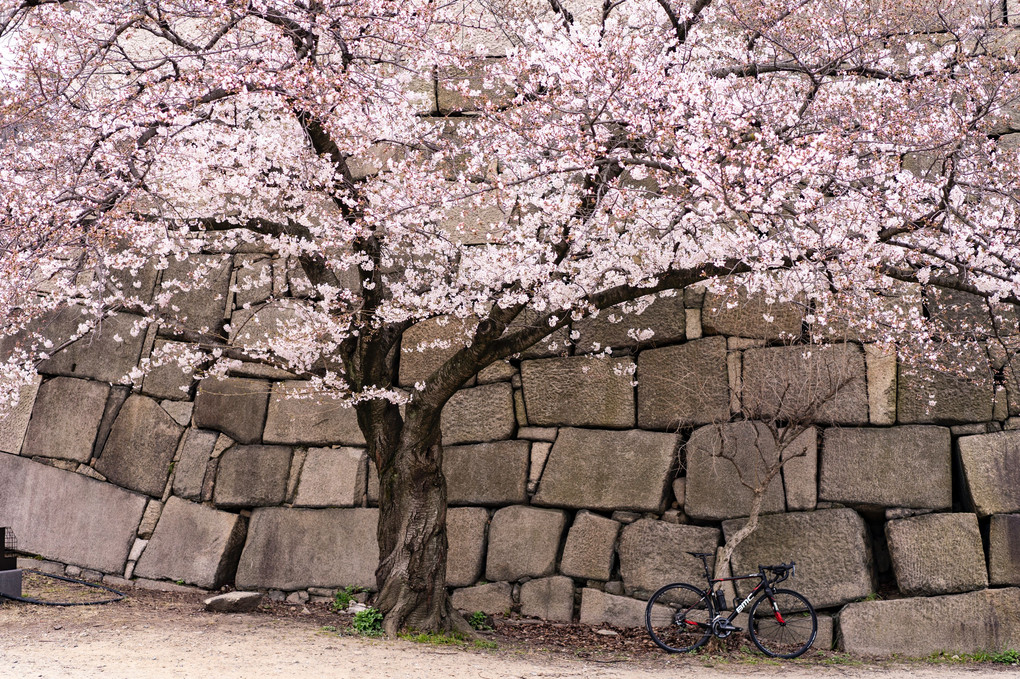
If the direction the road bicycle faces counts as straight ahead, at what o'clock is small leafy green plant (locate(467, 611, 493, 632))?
The small leafy green plant is roughly at 6 o'clock from the road bicycle.

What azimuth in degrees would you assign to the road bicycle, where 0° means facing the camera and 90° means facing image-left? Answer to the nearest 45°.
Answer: approximately 270°
